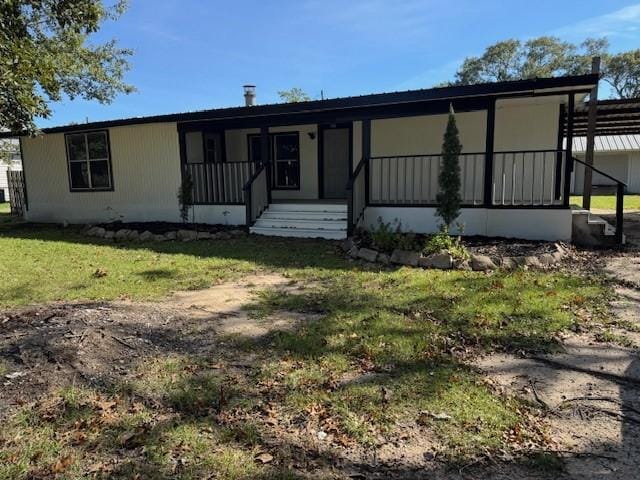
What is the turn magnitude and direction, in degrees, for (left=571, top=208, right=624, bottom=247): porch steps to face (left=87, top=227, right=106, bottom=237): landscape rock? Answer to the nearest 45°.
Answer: approximately 180°

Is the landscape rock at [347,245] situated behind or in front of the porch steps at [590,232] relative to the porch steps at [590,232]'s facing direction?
behind

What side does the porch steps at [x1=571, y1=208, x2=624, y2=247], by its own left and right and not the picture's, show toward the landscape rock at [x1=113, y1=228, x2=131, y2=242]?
back

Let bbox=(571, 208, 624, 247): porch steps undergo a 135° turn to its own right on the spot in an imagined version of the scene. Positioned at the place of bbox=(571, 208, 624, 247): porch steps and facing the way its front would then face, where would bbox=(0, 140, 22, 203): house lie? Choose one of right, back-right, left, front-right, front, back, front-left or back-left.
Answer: front-right

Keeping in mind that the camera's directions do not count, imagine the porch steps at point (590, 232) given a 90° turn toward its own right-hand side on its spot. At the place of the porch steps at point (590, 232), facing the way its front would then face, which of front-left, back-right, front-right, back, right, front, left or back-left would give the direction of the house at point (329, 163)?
right

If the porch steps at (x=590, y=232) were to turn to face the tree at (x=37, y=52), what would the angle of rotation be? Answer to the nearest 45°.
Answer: approximately 180°

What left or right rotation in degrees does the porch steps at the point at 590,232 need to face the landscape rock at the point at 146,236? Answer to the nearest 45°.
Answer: approximately 180°

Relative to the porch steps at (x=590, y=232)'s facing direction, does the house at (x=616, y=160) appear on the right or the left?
on its left

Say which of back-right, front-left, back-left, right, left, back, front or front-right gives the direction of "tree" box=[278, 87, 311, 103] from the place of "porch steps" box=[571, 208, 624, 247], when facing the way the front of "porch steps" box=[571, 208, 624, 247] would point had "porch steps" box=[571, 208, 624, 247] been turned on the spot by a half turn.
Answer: front-right

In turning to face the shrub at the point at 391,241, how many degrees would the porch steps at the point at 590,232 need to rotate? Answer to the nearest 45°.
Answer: approximately 135° to its right

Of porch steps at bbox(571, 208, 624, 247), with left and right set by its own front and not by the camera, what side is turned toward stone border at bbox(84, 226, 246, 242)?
back

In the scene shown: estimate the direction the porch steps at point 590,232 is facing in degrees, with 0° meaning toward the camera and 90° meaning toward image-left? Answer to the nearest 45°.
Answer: approximately 270°

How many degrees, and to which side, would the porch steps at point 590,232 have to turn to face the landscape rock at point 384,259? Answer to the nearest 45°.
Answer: approximately 135° to its right
